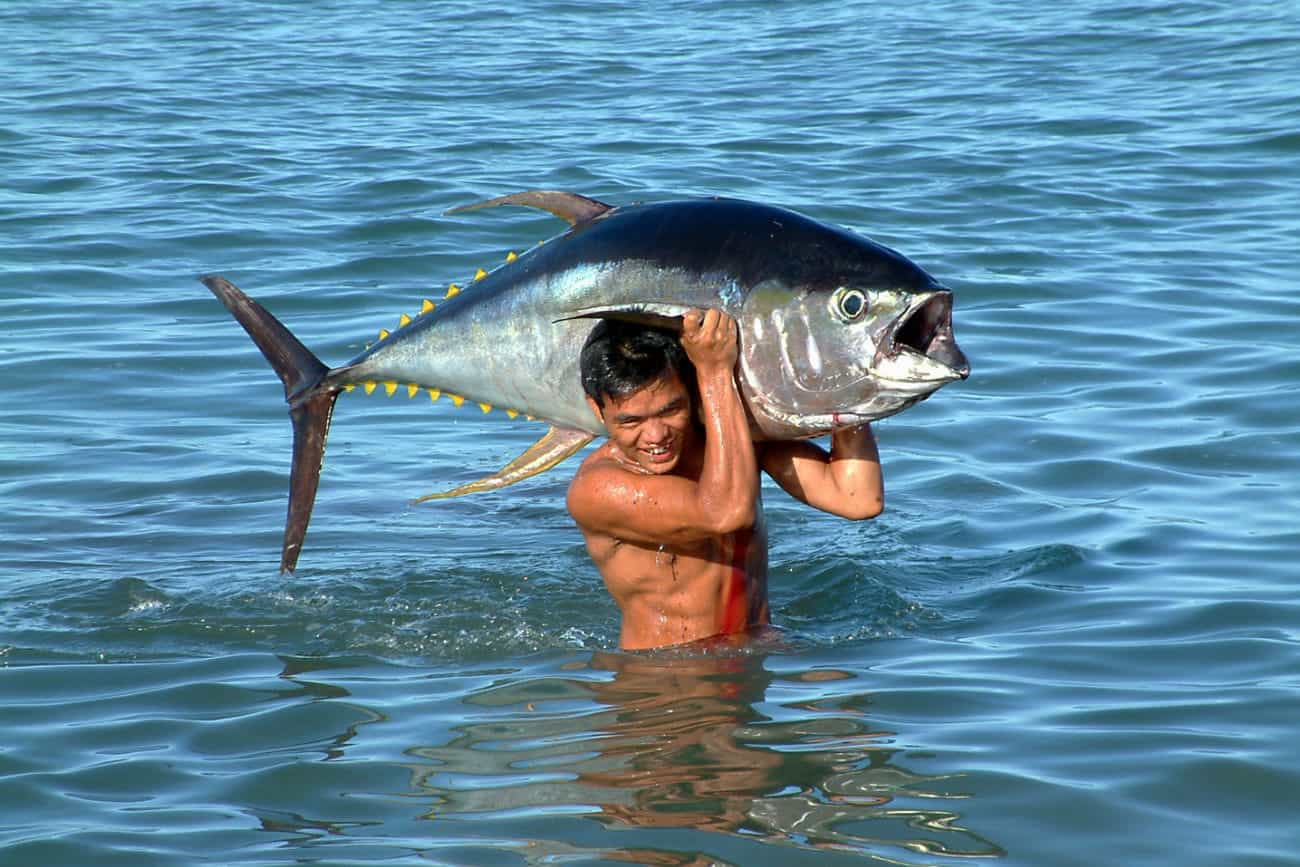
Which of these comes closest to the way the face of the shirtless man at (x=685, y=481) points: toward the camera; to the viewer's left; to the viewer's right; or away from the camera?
toward the camera

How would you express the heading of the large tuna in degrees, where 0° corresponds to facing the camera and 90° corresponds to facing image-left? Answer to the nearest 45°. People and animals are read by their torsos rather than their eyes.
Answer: approximately 270°
